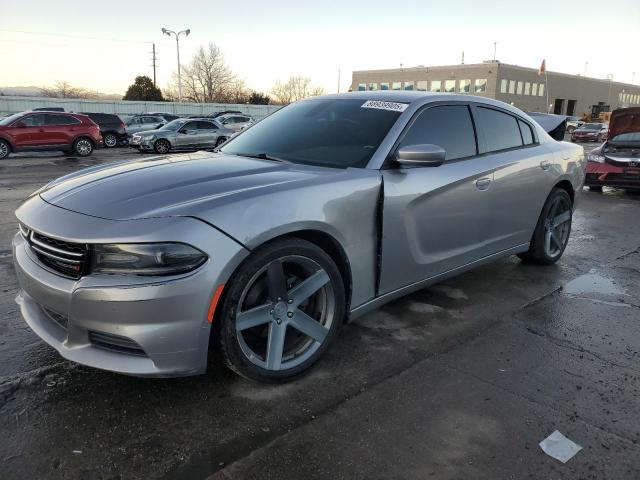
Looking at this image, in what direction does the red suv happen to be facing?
to the viewer's left

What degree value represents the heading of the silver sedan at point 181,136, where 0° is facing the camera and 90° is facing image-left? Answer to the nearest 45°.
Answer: approximately 45°

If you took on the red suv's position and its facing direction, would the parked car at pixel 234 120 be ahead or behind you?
behind

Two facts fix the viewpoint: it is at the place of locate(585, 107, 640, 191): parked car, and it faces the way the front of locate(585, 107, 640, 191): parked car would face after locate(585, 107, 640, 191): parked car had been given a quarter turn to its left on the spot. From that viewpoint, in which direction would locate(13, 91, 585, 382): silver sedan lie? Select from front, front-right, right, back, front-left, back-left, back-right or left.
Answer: right

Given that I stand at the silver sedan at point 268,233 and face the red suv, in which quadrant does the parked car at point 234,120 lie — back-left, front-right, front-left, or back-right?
front-right

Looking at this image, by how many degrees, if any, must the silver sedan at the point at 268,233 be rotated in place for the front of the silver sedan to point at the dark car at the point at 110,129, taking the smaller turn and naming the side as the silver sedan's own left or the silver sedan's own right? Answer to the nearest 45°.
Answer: approximately 135° to the silver sedan's own right

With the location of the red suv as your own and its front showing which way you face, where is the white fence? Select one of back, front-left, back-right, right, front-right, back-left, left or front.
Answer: right

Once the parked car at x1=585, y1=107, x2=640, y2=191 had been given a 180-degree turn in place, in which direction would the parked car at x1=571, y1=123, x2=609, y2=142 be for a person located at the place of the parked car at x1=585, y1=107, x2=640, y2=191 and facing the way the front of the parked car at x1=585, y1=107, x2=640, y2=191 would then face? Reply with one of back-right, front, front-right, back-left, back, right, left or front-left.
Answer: front

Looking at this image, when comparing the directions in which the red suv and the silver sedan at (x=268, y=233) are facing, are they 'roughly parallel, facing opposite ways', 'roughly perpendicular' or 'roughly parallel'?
roughly parallel

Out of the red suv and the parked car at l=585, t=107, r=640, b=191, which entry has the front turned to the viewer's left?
the red suv

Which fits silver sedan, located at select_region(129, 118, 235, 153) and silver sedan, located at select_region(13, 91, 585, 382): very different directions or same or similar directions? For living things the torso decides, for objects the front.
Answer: same or similar directions

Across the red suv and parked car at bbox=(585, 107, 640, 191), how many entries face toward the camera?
1

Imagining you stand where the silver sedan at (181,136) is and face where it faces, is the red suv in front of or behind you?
in front

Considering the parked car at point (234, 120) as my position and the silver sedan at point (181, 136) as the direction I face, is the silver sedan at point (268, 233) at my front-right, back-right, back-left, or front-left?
front-left
